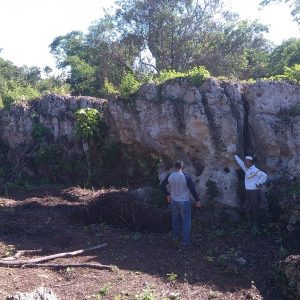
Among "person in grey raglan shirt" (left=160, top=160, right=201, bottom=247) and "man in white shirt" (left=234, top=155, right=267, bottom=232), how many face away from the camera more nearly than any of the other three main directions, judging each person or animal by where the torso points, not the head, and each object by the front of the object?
1

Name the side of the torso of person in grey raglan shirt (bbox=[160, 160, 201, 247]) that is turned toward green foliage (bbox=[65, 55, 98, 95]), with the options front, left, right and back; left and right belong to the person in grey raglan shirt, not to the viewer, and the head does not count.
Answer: front

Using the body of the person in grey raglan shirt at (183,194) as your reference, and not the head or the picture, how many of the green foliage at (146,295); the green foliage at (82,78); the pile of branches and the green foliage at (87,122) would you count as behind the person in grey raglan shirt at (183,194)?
1

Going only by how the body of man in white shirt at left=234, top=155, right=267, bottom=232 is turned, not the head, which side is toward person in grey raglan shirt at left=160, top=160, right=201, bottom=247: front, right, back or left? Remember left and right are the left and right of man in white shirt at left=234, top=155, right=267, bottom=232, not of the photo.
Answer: front

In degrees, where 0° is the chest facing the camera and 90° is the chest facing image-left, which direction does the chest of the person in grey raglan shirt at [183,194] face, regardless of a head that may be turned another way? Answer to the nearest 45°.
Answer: approximately 180°

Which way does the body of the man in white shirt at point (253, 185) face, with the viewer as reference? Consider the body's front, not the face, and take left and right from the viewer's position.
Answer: facing the viewer and to the left of the viewer

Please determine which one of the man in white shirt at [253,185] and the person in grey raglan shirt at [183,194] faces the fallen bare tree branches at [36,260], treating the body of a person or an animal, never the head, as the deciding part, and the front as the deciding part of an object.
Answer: the man in white shirt at [253,185]

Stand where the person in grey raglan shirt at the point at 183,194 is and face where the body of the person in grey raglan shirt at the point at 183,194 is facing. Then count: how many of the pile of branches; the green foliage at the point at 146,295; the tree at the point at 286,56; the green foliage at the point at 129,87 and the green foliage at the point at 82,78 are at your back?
1

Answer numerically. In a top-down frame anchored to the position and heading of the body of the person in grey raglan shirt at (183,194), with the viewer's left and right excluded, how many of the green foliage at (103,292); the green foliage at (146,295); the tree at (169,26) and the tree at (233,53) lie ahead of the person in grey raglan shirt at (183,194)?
2

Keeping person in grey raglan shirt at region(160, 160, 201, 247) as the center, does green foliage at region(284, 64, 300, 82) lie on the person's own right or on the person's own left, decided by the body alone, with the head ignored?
on the person's own right

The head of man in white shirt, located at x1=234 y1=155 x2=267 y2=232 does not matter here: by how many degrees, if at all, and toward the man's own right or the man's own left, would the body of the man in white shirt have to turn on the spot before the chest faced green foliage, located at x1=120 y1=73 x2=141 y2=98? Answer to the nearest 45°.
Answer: approximately 90° to the man's own right

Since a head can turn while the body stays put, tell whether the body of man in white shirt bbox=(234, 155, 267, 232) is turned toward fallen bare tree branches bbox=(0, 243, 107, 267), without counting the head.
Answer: yes

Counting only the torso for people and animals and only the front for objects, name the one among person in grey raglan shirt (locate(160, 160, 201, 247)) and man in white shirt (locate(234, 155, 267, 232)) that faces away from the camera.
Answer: person in grey raglan shirt (locate(160, 160, 201, 247))

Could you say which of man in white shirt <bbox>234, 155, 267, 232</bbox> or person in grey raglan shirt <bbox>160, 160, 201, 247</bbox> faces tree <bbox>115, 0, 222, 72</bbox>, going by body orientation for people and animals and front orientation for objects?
person in grey raglan shirt <bbox>160, 160, 201, 247</bbox>
